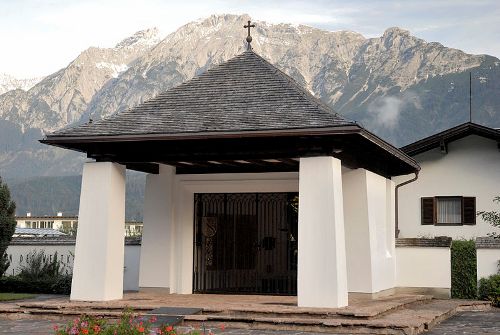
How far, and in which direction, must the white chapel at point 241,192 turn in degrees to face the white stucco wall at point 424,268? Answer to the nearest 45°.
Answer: approximately 135° to its left

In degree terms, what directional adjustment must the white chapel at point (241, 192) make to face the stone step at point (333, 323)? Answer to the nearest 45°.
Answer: approximately 45° to its left

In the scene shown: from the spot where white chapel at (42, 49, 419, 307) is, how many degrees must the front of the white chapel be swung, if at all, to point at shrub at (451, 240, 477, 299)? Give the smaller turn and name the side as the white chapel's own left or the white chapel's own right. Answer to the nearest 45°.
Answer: approximately 135° to the white chapel's own left

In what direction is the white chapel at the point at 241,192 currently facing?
toward the camera

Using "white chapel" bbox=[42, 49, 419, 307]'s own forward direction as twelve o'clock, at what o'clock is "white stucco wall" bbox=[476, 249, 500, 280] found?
The white stucco wall is roughly at 8 o'clock from the white chapel.

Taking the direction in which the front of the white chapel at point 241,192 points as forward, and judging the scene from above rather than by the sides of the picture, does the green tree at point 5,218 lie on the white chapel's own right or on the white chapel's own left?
on the white chapel's own right
